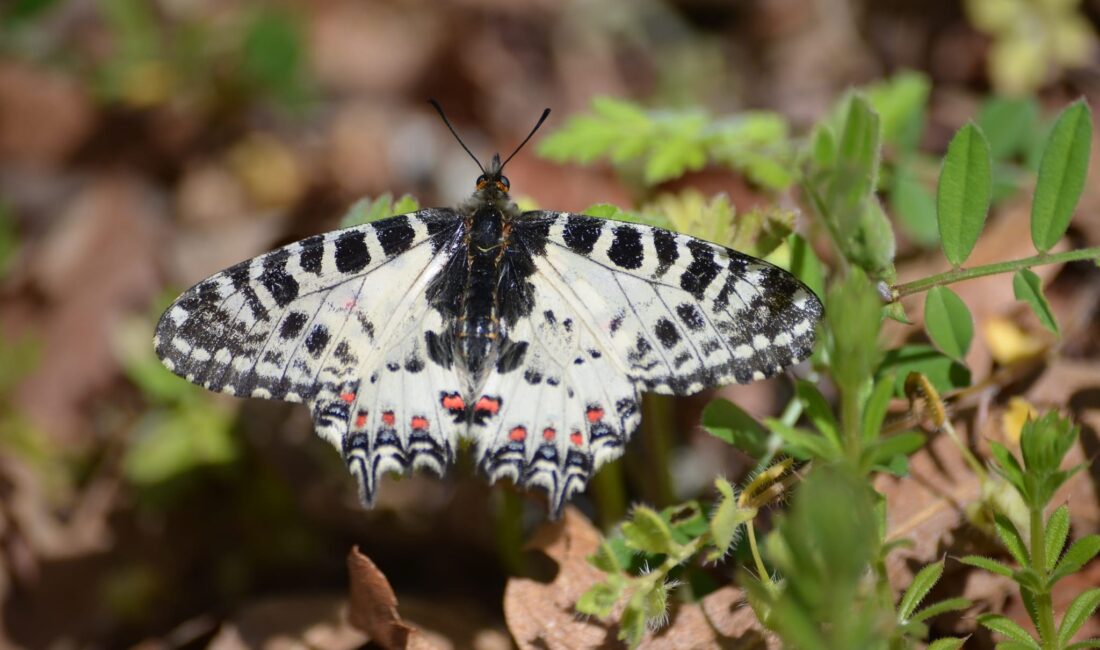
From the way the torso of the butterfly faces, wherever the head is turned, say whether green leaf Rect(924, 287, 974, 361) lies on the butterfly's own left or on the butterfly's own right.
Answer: on the butterfly's own right

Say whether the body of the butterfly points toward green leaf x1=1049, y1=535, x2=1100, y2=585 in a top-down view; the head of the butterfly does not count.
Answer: no

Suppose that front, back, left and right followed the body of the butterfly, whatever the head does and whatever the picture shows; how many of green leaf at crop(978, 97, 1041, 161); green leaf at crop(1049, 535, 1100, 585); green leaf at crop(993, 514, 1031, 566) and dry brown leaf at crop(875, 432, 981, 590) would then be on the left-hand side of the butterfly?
0

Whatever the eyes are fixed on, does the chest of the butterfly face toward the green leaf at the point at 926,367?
no

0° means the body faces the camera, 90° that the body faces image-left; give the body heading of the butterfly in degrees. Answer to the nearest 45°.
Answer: approximately 180°

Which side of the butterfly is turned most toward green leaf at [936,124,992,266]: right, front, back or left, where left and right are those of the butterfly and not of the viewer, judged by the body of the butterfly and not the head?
right

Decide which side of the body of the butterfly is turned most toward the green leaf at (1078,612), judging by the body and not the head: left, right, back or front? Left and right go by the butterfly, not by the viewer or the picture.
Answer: right

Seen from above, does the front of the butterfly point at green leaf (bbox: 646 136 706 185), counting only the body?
no
